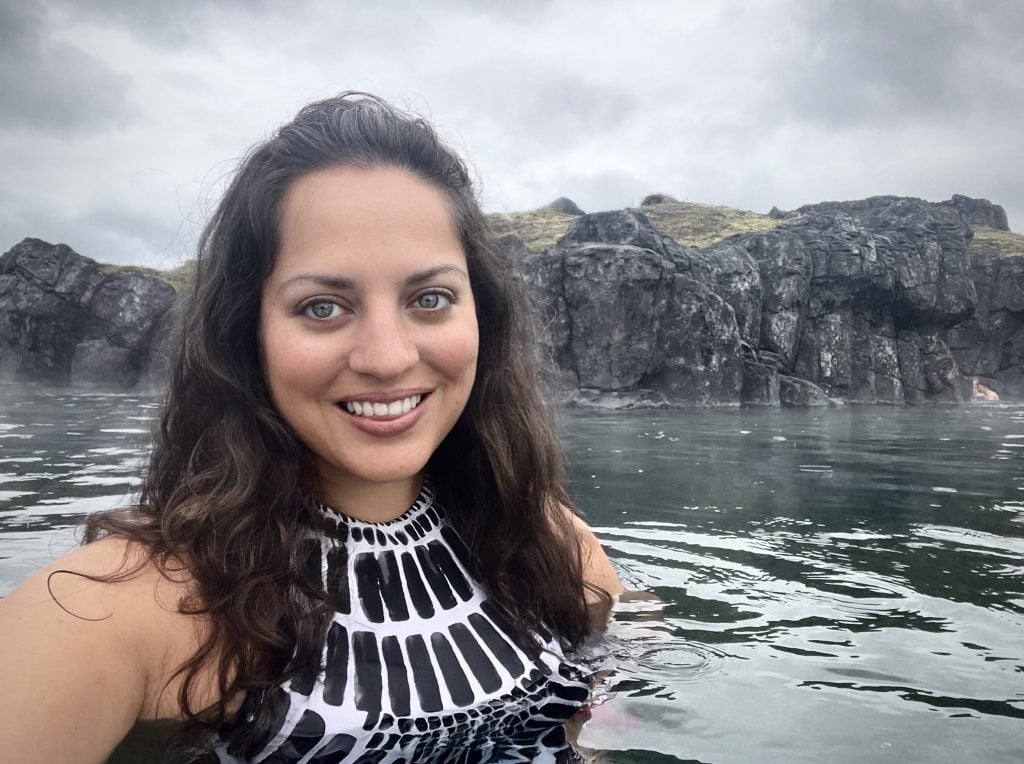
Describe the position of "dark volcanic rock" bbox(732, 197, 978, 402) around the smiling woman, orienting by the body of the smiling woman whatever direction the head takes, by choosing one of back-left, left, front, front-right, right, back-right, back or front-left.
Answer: left

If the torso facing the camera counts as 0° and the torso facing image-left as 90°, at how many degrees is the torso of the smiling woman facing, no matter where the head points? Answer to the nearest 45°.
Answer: approximately 315°

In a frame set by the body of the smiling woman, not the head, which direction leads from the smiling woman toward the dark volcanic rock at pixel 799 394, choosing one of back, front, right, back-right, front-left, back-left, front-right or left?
left

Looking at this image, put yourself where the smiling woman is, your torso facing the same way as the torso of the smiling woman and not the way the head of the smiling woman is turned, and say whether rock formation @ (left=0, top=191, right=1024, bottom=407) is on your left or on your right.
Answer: on your left

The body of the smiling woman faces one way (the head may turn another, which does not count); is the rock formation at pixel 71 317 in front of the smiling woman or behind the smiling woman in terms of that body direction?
behind

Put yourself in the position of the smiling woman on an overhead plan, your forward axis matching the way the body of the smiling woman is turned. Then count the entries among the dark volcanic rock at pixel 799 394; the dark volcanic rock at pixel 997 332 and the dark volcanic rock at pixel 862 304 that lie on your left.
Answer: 3
